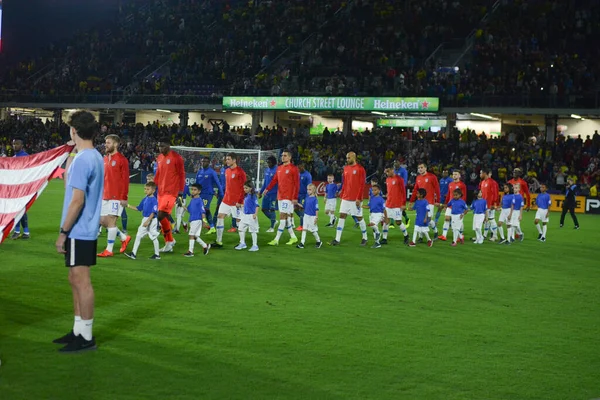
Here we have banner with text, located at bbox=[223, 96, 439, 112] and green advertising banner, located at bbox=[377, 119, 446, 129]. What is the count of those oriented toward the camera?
2

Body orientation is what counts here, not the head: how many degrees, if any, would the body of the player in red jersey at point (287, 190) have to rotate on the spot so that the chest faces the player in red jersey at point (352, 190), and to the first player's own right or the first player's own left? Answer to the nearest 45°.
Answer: approximately 135° to the first player's own left

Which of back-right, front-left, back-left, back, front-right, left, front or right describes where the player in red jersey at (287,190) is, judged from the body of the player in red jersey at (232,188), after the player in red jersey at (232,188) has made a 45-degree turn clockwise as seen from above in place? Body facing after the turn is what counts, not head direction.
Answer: back
